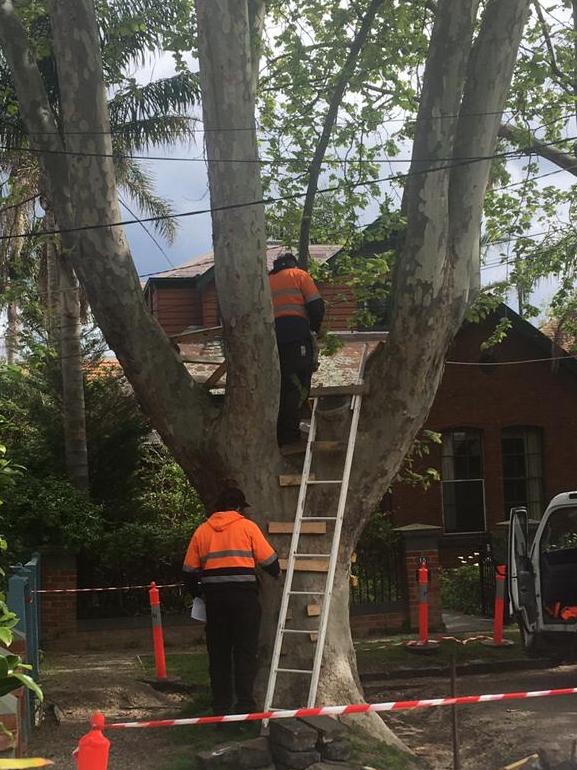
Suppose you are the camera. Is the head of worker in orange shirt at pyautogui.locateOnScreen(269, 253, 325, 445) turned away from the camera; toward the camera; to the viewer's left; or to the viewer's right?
away from the camera

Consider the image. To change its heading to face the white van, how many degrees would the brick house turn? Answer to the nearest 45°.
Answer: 0° — it already faces it

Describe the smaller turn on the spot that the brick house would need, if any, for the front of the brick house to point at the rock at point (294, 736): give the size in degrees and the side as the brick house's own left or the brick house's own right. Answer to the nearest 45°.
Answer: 0° — it already faces it

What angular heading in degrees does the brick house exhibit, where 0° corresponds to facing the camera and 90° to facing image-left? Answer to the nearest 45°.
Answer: approximately 0°

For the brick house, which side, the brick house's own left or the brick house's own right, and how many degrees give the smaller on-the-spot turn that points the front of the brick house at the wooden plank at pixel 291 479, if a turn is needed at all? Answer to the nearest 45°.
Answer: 0° — it already faces it

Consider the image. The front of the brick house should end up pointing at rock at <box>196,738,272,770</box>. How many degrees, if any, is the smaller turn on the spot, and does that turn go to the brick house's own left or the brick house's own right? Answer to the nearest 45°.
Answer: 0° — it already faces it

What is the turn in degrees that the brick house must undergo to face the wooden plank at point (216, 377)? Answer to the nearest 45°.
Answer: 0° — it already faces it

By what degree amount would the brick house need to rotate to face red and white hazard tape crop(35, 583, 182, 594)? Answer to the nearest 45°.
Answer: approximately 45° to its right

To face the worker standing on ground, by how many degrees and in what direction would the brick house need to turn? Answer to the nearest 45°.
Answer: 0° — it already faces them
